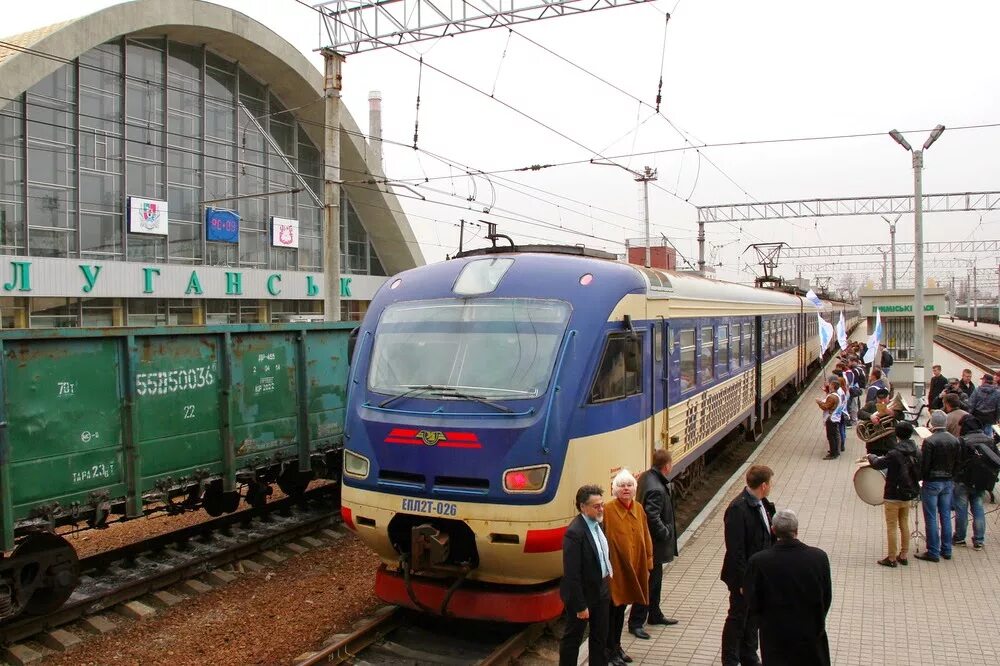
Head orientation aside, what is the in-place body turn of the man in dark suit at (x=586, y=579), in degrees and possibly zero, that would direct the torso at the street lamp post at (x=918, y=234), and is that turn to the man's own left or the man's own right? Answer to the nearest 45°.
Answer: approximately 90° to the man's own left

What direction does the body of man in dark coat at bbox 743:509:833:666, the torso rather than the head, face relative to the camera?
away from the camera

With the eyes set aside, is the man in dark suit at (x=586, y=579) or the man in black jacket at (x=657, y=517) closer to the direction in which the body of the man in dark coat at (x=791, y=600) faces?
the man in black jacket

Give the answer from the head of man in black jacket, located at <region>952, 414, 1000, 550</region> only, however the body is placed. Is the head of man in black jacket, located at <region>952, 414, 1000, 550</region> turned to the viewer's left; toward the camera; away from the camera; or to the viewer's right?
away from the camera

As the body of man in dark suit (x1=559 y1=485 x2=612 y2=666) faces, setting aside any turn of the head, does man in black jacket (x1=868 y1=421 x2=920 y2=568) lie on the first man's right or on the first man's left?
on the first man's left

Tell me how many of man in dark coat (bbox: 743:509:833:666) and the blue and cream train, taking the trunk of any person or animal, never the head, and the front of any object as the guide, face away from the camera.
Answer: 1

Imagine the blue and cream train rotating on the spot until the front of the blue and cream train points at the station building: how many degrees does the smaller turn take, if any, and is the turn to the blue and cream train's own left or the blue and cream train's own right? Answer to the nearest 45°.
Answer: approximately 90° to the blue and cream train's own right
